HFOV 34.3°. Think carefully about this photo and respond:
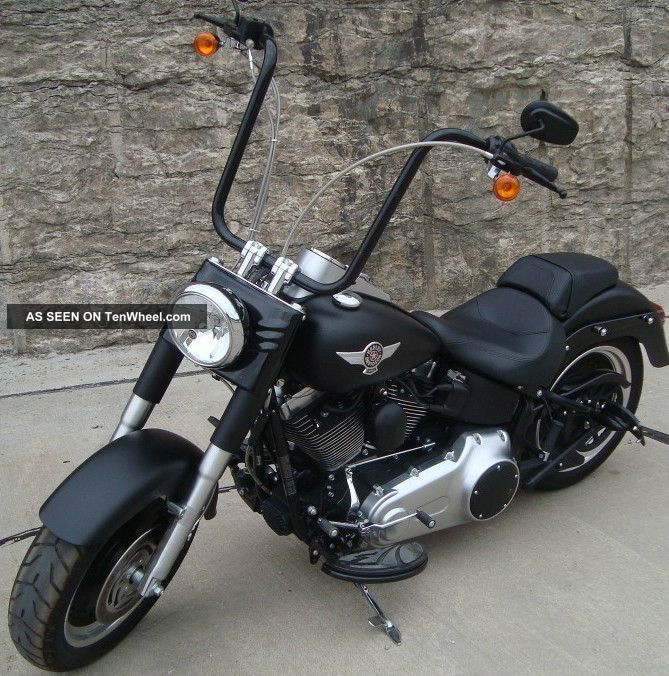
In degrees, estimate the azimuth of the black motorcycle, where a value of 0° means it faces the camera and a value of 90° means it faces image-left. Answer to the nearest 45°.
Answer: approximately 45°
